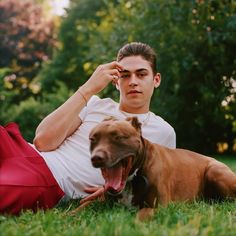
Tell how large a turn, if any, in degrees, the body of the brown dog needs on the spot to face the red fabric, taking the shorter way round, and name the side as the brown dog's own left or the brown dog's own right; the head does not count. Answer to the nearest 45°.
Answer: approximately 45° to the brown dog's own right

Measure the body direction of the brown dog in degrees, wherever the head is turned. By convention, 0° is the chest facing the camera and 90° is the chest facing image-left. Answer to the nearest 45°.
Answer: approximately 45°
